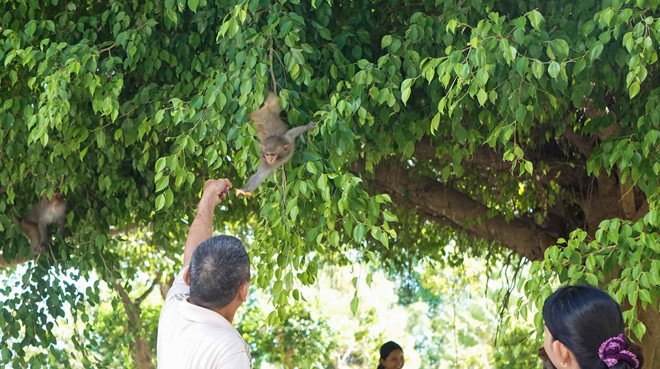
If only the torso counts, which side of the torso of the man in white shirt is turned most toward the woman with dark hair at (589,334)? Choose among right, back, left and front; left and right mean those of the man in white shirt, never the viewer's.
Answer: right

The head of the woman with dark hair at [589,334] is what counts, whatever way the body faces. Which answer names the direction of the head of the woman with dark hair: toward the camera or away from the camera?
away from the camera

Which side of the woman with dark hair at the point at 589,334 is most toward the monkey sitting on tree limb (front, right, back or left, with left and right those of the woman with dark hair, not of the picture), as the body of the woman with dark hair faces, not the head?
front

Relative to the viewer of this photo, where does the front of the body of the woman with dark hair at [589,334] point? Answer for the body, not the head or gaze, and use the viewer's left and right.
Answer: facing away from the viewer and to the left of the viewer

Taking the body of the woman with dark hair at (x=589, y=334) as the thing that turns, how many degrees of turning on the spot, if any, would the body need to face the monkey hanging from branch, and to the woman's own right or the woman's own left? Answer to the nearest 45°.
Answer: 0° — they already face it

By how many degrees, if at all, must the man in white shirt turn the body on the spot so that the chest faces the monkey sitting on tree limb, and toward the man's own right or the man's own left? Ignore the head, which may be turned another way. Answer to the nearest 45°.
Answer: approximately 45° to the man's own left

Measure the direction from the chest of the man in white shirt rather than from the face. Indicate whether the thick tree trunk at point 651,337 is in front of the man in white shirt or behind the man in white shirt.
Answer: in front

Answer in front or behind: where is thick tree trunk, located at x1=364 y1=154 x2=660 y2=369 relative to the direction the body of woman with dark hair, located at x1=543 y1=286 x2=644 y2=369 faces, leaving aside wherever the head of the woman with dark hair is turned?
in front

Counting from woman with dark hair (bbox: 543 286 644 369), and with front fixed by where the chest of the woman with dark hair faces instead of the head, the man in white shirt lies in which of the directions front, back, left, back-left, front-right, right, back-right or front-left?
front-left

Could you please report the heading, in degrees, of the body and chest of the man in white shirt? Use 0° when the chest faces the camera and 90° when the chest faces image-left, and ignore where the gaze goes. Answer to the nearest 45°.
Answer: approximately 225°

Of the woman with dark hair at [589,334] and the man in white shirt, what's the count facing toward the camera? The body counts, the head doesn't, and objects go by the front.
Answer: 0
